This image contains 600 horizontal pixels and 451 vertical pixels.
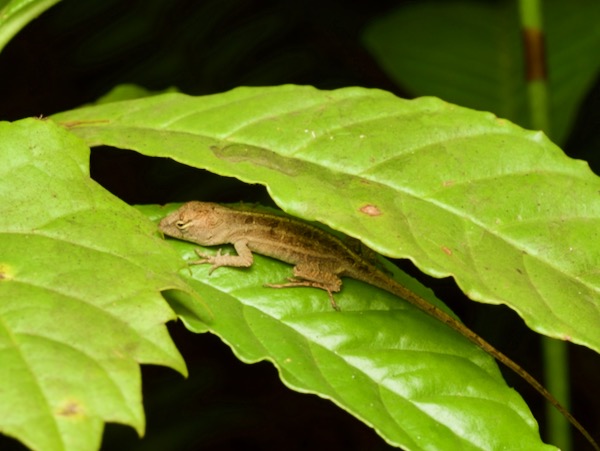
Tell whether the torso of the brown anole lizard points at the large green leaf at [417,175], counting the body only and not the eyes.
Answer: no

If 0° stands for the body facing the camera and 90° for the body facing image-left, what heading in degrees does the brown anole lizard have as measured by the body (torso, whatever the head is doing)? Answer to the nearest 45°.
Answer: approximately 90°

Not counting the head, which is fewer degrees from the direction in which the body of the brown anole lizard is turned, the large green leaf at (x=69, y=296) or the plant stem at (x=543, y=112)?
the large green leaf

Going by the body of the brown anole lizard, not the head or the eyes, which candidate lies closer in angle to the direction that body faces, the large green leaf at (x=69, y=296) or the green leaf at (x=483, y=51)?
the large green leaf

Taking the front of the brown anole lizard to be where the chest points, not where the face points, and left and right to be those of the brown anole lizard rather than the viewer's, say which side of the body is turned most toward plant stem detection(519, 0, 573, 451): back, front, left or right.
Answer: back

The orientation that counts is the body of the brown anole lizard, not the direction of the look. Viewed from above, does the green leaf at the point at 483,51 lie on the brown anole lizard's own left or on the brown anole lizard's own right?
on the brown anole lizard's own right
